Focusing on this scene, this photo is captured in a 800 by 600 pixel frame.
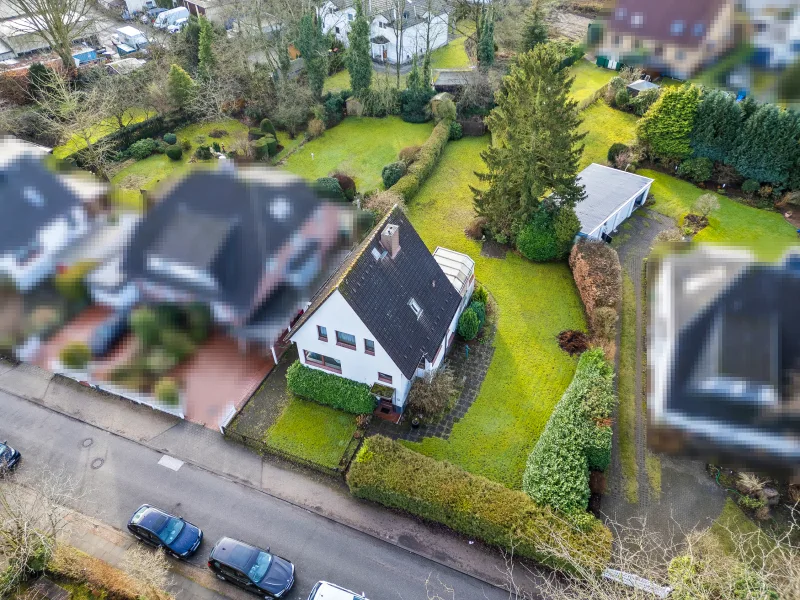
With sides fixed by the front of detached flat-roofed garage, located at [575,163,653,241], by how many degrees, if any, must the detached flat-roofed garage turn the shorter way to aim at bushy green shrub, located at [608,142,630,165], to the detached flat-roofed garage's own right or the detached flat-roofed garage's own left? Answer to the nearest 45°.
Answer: approximately 135° to the detached flat-roofed garage's own left

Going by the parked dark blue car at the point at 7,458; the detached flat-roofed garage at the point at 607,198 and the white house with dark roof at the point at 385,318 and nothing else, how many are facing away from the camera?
0

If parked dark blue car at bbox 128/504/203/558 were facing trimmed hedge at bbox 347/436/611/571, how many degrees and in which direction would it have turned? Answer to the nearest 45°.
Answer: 0° — it already faces it

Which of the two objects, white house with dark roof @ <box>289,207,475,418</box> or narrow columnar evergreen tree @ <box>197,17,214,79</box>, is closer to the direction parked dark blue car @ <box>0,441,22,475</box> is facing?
the white house with dark roof

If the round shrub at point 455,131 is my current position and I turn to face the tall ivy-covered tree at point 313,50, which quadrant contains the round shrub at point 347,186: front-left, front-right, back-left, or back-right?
front-left

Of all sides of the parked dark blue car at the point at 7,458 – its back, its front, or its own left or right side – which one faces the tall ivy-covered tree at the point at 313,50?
left

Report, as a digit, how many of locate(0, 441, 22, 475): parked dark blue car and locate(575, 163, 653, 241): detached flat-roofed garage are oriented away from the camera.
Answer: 0

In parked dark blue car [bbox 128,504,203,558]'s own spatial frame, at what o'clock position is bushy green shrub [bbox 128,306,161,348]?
The bushy green shrub is roughly at 8 o'clock from the parked dark blue car.

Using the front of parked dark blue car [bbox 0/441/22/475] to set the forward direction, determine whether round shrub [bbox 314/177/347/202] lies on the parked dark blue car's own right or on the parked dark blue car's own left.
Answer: on the parked dark blue car's own left

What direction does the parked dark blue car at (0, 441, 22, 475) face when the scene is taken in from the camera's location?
facing the viewer and to the right of the viewer

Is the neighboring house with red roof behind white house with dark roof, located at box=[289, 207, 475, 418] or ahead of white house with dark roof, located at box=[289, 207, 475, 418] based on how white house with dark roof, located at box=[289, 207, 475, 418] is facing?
behind

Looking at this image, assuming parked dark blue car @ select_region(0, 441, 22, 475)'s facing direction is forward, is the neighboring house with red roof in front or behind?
in front

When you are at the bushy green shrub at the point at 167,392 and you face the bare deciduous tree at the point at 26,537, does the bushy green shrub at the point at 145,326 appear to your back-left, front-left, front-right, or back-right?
back-right

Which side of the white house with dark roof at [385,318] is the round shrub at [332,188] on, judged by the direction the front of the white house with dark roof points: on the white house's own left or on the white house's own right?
on the white house's own right

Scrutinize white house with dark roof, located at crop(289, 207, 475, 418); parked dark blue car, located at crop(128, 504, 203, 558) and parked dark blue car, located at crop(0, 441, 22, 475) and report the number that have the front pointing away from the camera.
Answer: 0

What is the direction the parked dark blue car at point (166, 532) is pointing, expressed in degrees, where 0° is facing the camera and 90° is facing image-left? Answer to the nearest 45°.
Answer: approximately 315°

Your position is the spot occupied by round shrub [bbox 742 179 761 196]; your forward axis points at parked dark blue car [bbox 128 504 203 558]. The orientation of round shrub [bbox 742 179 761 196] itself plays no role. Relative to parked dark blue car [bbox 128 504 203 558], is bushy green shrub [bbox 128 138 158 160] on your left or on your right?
right
